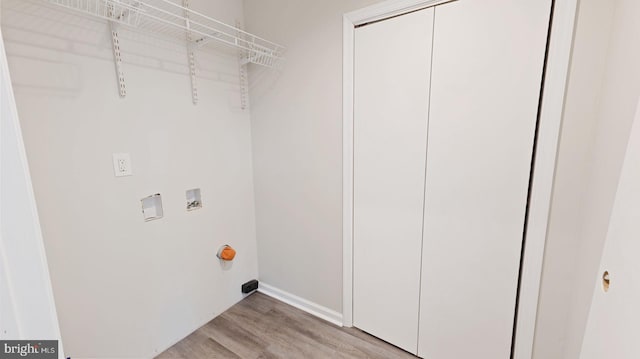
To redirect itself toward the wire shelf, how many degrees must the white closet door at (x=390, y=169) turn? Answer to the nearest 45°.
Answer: approximately 45° to its right

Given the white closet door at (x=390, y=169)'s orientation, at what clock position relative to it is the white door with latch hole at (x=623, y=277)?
the white door with latch hole at (x=623, y=277) is roughly at 9 o'clock from the white closet door at (x=390, y=169).

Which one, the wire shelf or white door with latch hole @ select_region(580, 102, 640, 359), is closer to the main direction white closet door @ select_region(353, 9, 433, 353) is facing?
the wire shelf

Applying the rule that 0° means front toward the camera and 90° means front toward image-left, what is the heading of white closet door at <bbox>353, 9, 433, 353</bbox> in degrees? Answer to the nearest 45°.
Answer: approximately 45°
